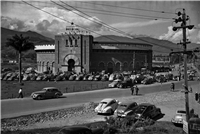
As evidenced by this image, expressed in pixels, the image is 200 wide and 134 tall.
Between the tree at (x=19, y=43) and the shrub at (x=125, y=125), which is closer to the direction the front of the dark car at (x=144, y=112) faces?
the shrub

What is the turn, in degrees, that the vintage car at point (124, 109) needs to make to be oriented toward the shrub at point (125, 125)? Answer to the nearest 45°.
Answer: approximately 45° to its left

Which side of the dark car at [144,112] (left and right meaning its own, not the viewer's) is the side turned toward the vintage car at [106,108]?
right

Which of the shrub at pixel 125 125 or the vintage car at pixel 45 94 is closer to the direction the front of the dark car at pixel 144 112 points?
the shrub

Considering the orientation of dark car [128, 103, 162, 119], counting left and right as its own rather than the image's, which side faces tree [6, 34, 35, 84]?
right

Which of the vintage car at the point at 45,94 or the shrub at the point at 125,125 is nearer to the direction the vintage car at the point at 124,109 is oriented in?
the shrub

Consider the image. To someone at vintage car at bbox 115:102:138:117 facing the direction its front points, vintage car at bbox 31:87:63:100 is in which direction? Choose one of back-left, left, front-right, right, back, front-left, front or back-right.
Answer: right

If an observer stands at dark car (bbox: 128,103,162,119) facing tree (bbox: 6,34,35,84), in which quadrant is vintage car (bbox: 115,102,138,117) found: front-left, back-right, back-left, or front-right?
front-left

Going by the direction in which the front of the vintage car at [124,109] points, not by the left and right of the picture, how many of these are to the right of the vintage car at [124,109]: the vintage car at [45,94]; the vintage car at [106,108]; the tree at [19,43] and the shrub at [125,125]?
3
